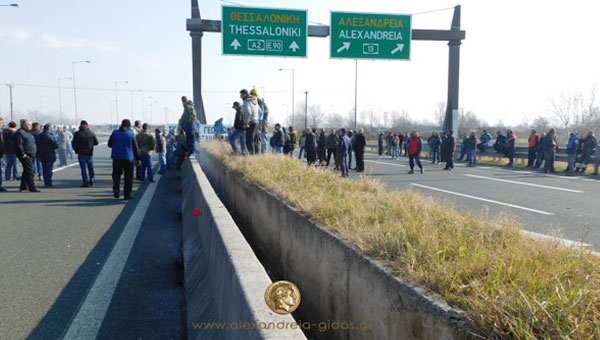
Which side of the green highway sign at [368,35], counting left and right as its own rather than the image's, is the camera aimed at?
front

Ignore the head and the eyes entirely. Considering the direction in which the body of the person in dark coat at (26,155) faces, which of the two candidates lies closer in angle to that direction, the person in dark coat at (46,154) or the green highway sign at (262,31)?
the green highway sign

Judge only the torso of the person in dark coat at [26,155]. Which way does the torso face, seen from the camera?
to the viewer's right

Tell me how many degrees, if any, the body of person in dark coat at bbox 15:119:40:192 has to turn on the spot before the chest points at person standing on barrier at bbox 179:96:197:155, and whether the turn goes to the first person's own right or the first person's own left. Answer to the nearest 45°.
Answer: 0° — they already face them

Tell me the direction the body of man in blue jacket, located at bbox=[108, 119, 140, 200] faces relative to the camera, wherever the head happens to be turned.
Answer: away from the camera

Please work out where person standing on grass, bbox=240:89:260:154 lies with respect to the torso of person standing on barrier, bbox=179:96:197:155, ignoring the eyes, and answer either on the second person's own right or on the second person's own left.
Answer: on the second person's own right

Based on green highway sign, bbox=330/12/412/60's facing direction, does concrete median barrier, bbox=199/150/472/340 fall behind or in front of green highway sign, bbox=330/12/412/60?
in front

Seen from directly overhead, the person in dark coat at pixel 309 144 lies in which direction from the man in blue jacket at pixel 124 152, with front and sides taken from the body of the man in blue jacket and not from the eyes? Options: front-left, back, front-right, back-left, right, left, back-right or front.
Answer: front-right

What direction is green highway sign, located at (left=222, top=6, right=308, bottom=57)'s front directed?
toward the camera

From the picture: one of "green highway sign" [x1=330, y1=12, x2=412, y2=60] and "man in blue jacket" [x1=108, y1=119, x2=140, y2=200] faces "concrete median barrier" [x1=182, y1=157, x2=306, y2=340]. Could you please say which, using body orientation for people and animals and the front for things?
the green highway sign

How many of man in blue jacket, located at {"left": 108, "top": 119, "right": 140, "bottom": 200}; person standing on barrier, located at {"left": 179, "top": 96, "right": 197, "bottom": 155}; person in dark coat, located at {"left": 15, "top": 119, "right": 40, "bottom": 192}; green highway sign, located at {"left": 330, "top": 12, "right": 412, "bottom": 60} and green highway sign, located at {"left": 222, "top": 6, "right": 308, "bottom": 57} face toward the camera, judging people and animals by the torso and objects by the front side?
2

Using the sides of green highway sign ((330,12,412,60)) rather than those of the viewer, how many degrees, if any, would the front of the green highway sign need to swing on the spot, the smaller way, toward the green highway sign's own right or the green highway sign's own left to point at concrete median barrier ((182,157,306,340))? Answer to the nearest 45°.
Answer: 0° — it already faces it
